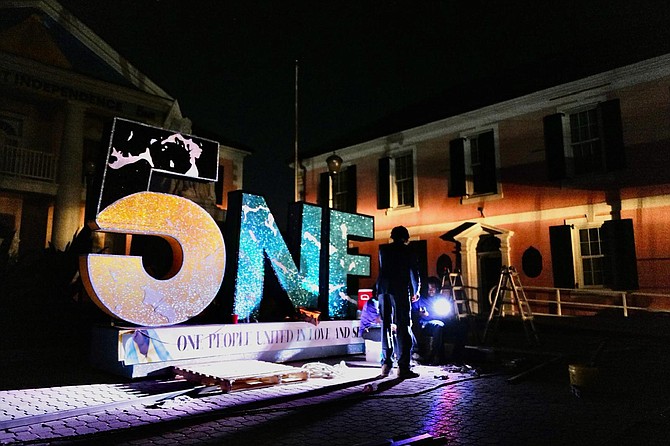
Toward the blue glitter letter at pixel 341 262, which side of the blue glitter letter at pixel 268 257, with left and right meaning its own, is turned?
left

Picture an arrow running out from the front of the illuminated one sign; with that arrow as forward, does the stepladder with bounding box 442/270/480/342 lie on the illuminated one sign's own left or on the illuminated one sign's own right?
on the illuminated one sign's own left

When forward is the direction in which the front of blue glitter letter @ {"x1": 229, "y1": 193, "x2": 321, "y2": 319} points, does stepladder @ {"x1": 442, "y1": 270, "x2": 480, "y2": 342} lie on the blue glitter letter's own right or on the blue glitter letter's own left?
on the blue glitter letter's own left

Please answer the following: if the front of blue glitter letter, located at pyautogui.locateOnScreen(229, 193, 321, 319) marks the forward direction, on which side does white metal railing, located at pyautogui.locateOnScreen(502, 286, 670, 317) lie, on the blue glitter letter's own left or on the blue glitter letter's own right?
on the blue glitter letter's own left

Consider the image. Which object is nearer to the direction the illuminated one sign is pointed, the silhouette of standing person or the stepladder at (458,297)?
the silhouette of standing person

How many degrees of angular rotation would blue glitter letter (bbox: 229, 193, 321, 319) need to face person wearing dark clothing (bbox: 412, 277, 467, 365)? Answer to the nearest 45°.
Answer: approximately 45° to its left

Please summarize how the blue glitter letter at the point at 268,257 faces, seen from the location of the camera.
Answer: facing the viewer and to the right of the viewer

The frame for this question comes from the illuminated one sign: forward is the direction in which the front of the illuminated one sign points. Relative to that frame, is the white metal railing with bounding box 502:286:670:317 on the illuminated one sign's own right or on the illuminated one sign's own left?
on the illuminated one sign's own left
